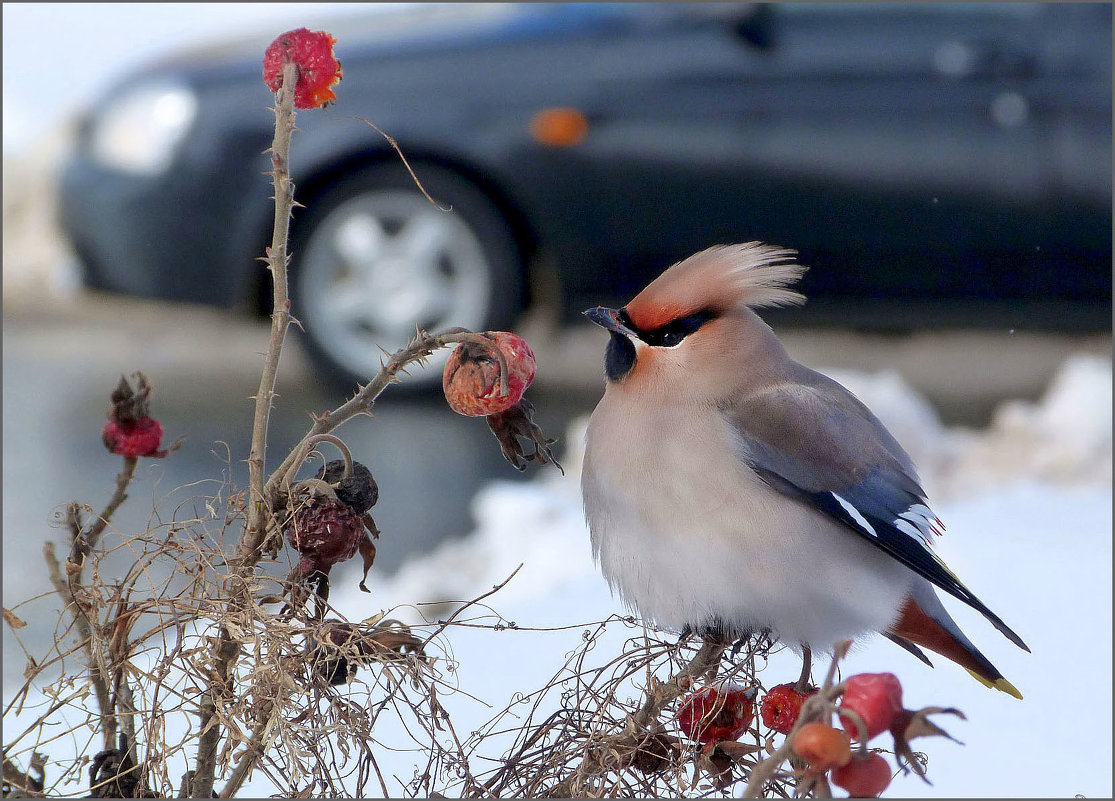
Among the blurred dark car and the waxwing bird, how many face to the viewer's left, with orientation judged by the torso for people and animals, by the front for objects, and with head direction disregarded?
2

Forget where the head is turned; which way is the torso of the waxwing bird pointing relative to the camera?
to the viewer's left

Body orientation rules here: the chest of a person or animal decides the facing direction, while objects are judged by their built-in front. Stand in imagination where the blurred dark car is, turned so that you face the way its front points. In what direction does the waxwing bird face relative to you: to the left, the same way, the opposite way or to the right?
the same way

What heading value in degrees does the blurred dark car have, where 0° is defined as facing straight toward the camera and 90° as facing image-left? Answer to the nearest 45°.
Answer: approximately 90°
